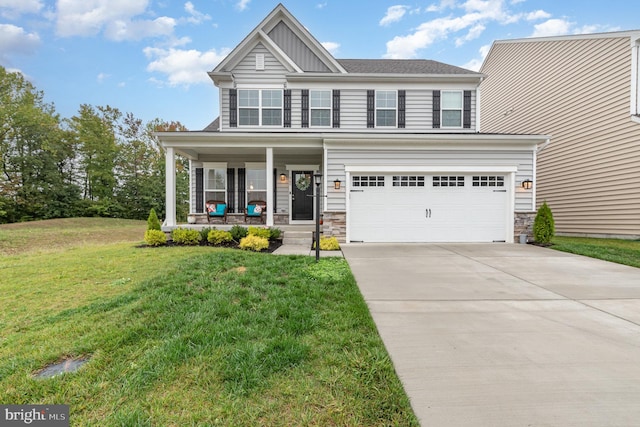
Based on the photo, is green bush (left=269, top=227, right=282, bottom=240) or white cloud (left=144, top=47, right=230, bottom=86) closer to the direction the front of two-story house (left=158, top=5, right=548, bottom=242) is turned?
the green bush

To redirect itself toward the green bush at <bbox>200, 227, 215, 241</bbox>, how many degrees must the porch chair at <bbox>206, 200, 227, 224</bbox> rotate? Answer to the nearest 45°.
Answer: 0° — it already faces it

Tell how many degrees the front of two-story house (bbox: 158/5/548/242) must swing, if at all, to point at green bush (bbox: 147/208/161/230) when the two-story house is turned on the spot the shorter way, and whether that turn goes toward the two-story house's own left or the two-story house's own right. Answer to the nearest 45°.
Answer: approximately 45° to the two-story house's own right

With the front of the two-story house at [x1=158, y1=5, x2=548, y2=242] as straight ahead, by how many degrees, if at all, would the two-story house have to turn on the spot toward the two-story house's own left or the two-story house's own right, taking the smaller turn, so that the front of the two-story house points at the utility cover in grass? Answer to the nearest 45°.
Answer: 0° — it already faces it

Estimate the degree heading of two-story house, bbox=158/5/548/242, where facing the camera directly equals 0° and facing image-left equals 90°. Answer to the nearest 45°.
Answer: approximately 0°

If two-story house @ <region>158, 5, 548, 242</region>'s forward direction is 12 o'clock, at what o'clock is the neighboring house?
The neighboring house is roughly at 9 o'clock from the two-story house.

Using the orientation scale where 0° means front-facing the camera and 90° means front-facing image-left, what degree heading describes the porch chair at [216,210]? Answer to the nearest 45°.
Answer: approximately 0°

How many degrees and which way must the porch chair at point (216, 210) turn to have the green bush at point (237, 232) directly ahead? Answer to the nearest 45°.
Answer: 0° — it already faces it

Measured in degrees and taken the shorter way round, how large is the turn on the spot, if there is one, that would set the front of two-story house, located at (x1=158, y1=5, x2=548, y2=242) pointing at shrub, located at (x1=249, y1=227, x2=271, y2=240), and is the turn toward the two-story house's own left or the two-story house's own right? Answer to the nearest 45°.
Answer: approximately 45° to the two-story house's own right

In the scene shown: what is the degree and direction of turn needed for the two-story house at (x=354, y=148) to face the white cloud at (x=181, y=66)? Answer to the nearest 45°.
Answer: approximately 135° to its right

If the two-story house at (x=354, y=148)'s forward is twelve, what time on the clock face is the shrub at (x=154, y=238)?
The shrub is roughly at 2 o'clock from the two-story house.

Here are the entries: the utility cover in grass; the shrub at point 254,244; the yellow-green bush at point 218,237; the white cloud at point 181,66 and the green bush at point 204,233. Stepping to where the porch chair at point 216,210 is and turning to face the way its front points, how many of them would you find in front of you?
4

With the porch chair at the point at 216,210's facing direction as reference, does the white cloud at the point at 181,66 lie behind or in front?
behind
